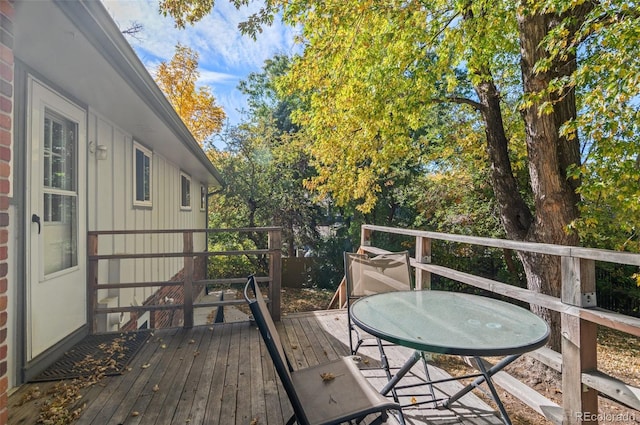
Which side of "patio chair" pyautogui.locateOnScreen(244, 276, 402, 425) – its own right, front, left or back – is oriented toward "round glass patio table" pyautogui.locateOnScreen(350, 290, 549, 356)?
front

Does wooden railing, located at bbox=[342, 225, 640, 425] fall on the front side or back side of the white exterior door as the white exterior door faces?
on the front side

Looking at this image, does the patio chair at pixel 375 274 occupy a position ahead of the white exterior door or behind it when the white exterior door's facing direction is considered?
ahead

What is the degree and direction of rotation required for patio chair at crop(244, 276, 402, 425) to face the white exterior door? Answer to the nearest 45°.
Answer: approximately 135° to its left

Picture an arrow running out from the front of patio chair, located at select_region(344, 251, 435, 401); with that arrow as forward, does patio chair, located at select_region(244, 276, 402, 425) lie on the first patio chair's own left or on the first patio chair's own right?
on the first patio chair's own right

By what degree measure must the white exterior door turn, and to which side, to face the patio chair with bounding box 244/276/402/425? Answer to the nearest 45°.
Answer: approximately 45° to its right

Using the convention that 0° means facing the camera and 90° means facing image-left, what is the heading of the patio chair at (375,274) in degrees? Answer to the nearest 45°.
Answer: approximately 315°

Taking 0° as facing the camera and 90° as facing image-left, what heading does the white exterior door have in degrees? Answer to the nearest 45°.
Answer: approximately 315°

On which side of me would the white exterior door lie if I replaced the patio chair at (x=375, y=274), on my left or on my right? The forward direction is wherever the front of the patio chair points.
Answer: on my right

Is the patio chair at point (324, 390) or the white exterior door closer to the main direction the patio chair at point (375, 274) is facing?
the patio chair

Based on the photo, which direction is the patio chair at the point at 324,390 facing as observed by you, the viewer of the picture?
facing to the right of the viewer

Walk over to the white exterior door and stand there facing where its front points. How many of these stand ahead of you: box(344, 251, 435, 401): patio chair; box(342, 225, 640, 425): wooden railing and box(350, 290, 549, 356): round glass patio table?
3
